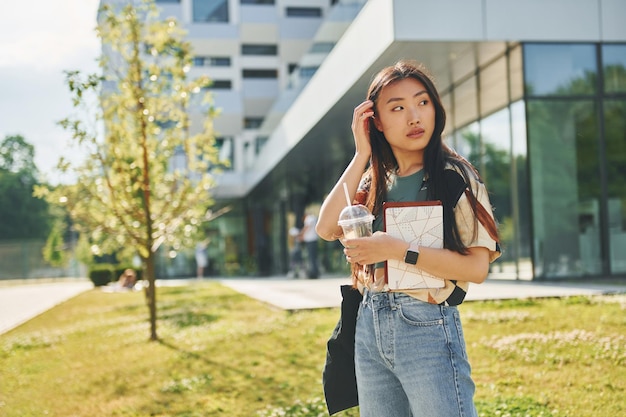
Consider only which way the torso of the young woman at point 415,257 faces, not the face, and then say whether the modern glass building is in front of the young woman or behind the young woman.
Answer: behind

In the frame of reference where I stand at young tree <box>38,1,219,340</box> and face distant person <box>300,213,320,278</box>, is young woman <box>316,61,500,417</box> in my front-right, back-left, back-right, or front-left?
back-right

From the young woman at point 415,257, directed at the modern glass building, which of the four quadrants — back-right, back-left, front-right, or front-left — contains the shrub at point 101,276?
front-left

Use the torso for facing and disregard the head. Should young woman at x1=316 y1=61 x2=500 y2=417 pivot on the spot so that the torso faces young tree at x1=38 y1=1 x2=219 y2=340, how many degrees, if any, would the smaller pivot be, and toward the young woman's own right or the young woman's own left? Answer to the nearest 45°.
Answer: approximately 90° to the young woman's own right

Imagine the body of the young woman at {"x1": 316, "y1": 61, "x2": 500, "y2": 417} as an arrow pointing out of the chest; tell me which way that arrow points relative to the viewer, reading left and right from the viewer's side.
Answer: facing the viewer and to the left of the viewer

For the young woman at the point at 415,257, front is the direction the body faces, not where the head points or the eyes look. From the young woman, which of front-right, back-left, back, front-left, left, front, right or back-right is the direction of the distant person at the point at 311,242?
back-right
